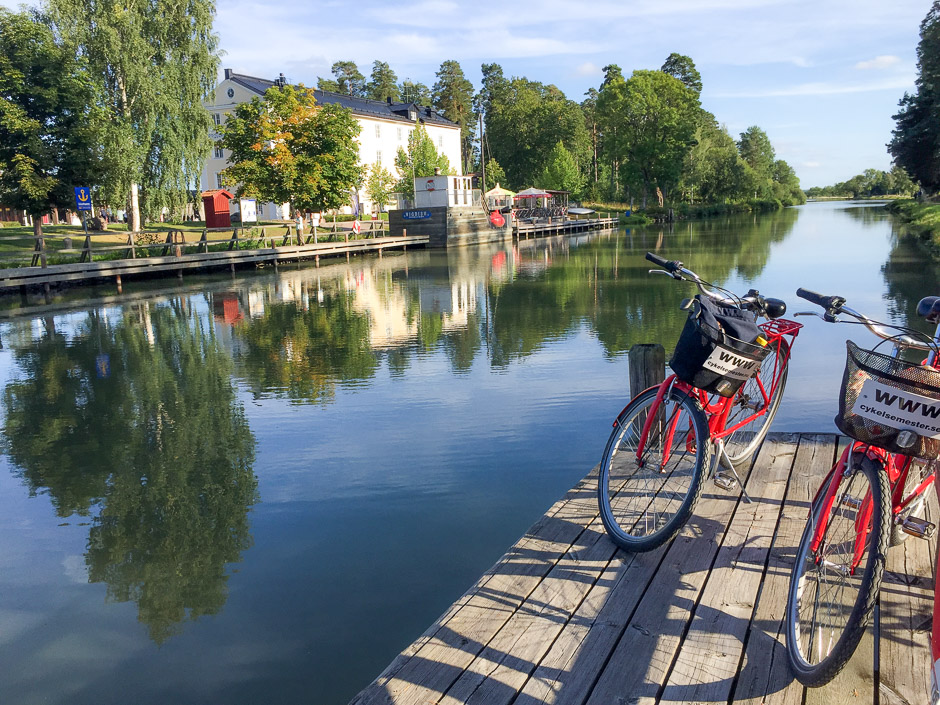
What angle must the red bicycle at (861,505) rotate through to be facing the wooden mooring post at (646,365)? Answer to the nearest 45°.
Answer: approximately 90° to its right

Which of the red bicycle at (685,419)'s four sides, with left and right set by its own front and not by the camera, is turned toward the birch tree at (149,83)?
right

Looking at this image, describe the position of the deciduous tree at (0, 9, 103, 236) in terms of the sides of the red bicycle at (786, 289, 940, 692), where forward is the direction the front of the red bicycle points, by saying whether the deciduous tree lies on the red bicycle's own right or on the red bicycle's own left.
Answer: on the red bicycle's own right

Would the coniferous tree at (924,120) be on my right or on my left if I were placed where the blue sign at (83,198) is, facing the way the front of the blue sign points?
on my left

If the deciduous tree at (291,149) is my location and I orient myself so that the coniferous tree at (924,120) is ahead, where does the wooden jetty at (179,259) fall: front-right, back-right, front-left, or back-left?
back-right

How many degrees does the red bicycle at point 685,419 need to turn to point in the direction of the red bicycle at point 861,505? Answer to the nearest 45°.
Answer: approximately 90° to its left

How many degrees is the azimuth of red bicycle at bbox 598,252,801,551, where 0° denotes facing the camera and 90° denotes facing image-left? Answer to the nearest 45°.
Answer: approximately 45°

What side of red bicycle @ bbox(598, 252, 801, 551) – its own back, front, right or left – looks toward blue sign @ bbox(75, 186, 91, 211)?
right

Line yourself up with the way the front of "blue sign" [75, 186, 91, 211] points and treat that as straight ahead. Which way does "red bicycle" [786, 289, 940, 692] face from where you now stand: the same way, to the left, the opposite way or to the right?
to the right

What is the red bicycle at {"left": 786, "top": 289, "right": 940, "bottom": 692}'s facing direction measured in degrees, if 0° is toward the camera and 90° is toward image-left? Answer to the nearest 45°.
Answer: approximately 45°
